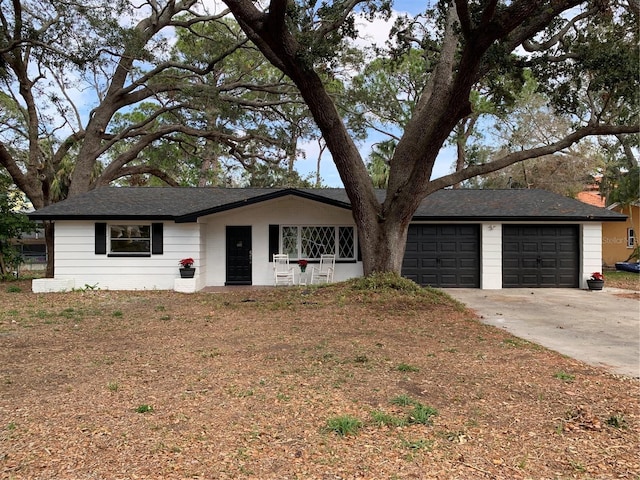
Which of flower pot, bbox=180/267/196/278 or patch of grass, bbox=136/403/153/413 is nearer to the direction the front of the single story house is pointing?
the patch of grass

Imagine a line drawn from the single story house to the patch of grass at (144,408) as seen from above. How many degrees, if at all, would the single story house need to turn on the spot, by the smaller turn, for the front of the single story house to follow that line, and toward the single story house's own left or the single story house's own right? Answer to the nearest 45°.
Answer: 0° — it already faces it

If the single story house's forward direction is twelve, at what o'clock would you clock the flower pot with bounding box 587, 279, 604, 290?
The flower pot is roughly at 9 o'clock from the single story house.

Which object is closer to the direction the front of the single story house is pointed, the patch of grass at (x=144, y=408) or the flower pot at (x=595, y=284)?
the patch of grass

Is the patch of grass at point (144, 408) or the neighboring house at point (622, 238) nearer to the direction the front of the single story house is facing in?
the patch of grass

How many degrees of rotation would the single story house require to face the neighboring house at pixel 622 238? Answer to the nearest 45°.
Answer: approximately 135° to its left

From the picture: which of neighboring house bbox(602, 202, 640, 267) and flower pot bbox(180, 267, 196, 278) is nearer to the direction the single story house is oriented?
the flower pot

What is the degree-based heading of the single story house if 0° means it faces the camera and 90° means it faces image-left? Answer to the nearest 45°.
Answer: approximately 0°
